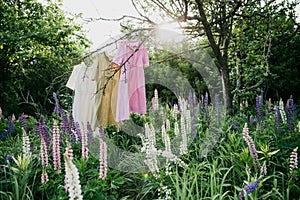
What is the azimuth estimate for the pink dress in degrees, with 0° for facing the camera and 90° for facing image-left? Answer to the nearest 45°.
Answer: approximately 0°

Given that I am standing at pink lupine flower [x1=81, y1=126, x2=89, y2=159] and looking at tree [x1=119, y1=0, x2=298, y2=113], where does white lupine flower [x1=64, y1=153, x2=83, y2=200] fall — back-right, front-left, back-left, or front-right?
back-right

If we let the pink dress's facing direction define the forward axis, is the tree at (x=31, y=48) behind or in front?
behind

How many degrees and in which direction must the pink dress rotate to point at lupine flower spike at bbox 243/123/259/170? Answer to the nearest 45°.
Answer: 0° — it already faces it

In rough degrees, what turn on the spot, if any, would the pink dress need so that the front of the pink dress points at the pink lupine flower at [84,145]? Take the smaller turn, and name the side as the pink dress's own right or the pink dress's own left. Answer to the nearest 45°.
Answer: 0° — it already faces it

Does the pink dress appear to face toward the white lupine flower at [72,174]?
yes

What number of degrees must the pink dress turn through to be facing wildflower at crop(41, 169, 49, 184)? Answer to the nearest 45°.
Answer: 0° — it already faces it

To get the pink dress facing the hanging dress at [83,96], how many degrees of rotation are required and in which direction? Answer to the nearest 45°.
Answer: approximately 135° to its right
